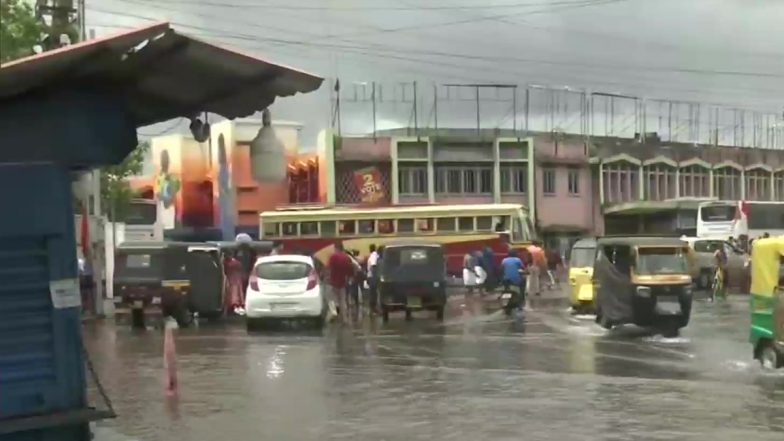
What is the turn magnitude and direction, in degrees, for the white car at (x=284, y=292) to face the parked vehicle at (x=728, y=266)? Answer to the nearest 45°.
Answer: approximately 45° to its right

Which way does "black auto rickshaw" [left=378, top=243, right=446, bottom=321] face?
away from the camera

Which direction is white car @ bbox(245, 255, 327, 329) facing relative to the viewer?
away from the camera

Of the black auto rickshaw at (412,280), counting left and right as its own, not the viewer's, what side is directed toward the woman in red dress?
left

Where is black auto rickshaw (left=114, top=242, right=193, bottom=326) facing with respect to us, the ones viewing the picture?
facing away from the viewer and to the right of the viewer

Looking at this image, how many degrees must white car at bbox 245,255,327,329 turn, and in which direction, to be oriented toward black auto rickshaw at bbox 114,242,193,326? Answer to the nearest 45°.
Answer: approximately 45° to its left

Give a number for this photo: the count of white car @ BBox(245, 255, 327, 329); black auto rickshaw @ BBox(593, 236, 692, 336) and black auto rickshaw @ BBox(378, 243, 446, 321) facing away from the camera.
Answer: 2

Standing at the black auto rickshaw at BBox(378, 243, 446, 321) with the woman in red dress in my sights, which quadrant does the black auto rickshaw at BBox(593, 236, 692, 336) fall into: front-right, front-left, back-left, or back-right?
back-left

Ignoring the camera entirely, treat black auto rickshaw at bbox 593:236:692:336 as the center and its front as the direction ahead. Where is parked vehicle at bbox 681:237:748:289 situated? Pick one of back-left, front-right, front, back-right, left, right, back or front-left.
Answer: back-left

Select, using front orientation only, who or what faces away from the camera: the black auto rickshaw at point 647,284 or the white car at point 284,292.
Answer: the white car
